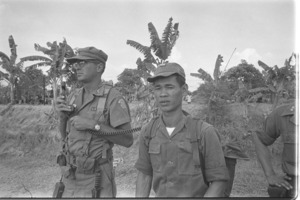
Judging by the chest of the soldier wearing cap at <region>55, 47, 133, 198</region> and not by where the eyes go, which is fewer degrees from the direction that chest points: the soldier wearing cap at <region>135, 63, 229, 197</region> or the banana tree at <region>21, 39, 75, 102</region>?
the soldier wearing cap

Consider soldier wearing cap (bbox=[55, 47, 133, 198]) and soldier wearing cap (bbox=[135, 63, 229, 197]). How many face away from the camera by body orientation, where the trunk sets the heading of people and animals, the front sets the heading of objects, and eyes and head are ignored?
0

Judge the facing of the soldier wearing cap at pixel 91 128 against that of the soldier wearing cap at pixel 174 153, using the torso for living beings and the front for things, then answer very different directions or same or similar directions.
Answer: same or similar directions

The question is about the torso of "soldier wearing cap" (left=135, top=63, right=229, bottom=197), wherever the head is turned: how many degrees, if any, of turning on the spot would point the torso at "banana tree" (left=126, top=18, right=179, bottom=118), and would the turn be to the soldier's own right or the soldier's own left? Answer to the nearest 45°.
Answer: approximately 135° to the soldier's own right

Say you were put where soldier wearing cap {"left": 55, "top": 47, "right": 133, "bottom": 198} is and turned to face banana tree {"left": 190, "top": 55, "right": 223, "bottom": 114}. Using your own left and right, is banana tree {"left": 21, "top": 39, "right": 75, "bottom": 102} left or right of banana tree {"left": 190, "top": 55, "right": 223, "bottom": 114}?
left

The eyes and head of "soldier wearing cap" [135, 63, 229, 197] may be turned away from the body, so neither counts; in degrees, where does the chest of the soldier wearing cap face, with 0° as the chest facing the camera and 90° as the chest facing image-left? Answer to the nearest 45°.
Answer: approximately 45°

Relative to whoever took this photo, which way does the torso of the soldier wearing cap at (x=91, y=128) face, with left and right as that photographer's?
facing the viewer and to the left of the viewer

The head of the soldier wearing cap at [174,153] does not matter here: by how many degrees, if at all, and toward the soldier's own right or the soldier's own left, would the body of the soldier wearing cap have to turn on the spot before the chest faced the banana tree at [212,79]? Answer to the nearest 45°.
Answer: approximately 135° to the soldier's own right

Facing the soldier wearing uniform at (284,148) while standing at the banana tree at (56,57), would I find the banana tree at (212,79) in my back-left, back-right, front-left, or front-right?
front-left
